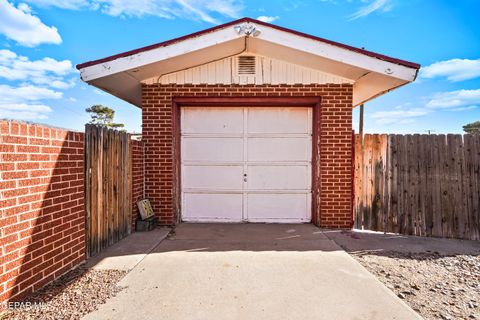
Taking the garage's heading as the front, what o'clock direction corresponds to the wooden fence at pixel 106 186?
The wooden fence is roughly at 2 o'clock from the garage.

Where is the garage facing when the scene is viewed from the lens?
facing the viewer

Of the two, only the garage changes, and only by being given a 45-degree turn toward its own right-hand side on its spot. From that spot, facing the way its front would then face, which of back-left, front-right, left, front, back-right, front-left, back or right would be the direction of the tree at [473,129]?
back

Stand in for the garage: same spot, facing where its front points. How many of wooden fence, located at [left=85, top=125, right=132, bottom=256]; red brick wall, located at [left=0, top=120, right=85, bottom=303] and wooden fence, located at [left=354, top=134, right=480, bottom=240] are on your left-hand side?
1

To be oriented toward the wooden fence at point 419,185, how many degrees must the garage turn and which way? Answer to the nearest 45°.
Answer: approximately 90° to its left

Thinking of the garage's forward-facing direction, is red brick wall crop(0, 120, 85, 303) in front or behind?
in front
